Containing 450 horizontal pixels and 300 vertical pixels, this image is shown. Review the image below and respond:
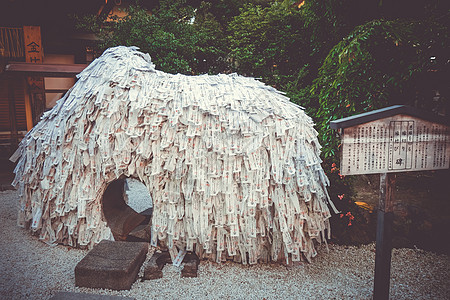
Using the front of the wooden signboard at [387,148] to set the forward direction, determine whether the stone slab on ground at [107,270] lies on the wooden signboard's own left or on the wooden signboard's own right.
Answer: on the wooden signboard's own right

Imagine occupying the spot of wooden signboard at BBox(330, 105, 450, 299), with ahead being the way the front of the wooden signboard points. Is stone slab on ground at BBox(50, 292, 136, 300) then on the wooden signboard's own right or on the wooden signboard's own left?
on the wooden signboard's own right

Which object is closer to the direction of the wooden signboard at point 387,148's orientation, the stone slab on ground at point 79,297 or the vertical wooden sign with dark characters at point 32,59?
the stone slab on ground

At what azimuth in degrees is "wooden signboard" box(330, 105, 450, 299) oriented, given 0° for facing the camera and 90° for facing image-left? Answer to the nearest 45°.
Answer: approximately 0°

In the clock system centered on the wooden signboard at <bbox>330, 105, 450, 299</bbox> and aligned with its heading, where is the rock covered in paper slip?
The rock covered in paper slip is roughly at 3 o'clock from the wooden signboard.

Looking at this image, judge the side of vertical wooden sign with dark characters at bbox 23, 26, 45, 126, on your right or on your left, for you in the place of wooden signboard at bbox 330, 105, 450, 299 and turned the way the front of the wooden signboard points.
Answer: on your right
